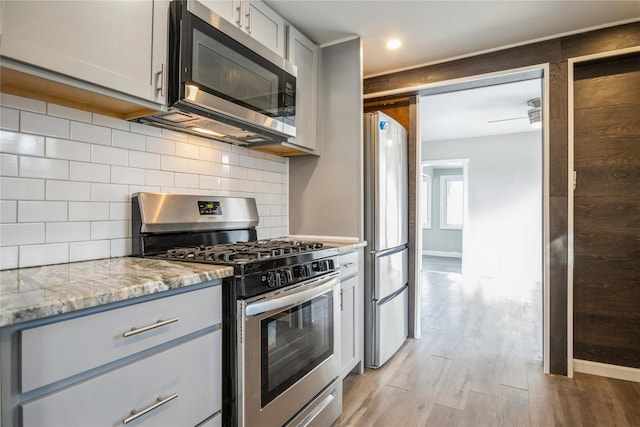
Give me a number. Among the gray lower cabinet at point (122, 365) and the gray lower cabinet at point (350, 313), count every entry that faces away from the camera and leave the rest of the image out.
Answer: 0

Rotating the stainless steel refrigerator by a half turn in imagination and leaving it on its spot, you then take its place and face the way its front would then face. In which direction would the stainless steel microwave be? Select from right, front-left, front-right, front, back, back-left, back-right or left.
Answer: left

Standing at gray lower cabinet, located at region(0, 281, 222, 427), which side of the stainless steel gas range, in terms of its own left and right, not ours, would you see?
right

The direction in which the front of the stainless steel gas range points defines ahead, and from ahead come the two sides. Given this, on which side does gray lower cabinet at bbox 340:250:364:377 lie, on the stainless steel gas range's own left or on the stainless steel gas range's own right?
on the stainless steel gas range's own left

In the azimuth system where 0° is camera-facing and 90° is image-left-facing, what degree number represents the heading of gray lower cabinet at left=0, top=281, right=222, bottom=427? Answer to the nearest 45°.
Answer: approximately 315°

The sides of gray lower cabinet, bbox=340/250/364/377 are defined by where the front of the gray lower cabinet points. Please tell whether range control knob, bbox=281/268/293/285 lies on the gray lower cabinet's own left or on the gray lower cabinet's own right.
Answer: on the gray lower cabinet's own right
